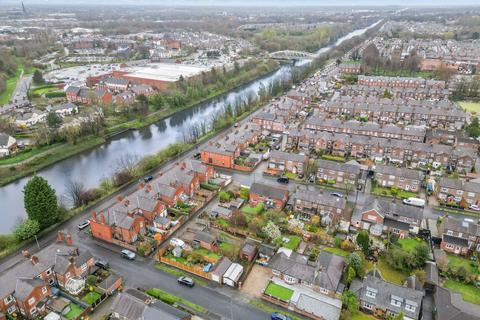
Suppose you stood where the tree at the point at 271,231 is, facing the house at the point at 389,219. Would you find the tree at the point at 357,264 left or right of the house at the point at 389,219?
right

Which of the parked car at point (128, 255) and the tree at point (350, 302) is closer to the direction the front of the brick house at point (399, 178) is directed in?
the tree

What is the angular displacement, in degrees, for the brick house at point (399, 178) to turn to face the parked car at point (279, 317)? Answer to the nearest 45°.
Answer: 0° — it already faces it

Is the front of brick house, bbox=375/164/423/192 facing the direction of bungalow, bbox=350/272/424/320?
yes

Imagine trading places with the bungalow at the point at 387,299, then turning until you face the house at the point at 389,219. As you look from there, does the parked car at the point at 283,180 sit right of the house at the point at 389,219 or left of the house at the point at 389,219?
left

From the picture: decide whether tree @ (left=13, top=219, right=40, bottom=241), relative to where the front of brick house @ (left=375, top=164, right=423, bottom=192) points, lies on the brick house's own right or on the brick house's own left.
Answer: on the brick house's own right

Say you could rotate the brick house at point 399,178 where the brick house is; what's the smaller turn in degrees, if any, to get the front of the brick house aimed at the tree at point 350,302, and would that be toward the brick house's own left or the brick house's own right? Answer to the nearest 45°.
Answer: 0° — it already faces it

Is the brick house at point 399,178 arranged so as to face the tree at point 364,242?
yes

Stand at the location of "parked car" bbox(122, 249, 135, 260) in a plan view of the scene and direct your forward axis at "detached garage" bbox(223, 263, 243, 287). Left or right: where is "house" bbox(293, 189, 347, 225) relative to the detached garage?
left

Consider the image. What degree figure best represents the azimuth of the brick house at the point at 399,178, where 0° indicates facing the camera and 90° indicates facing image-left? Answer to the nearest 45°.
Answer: approximately 0°

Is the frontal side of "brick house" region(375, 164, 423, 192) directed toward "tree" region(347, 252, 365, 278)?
yes
